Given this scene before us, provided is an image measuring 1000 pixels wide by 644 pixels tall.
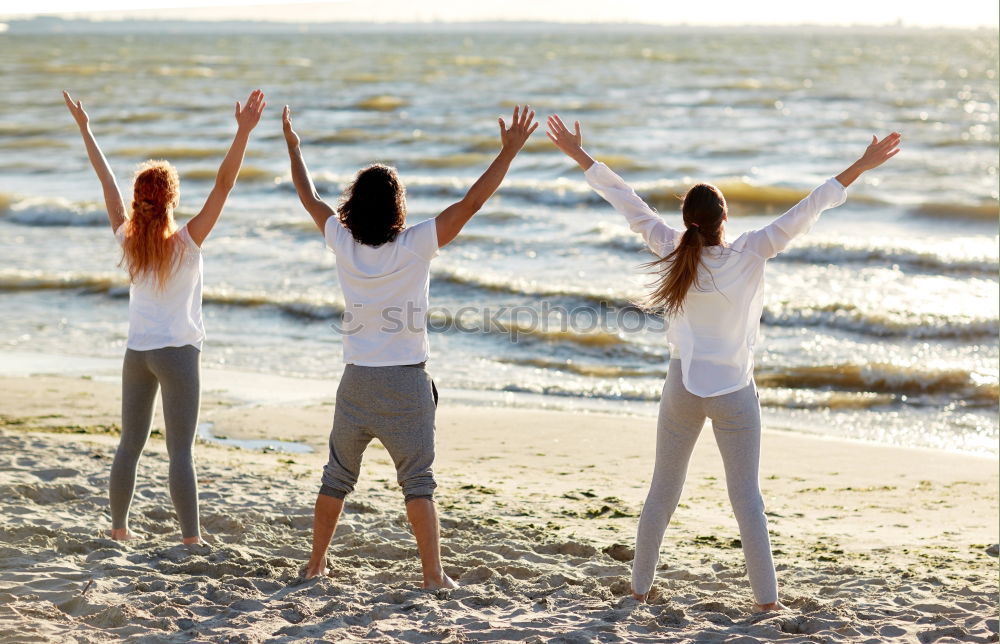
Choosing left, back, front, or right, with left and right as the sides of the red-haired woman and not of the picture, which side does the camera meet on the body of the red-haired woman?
back

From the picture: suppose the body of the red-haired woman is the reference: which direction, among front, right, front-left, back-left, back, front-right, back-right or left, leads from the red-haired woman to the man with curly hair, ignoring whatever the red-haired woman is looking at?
back-right

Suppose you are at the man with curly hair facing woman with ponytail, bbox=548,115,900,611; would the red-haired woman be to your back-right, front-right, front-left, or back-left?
back-left

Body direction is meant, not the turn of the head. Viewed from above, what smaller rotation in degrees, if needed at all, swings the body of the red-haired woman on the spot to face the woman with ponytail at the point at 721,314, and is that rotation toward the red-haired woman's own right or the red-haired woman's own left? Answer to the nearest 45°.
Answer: approximately 135° to the red-haired woman's own right

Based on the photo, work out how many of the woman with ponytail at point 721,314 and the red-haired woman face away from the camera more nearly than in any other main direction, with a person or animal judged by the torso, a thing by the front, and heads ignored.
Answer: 2

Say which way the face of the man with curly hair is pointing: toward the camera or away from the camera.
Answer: away from the camera

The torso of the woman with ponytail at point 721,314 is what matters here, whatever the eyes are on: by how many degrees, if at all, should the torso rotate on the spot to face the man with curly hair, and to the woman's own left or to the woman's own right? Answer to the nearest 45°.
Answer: approximately 90° to the woman's own left

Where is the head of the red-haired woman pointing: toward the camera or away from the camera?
away from the camera

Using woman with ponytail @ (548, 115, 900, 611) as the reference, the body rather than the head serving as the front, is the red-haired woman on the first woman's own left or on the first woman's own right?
on the first woman's own left

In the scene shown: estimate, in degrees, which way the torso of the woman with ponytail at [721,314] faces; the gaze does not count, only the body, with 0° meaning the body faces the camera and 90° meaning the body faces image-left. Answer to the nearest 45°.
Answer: approximately 180°
